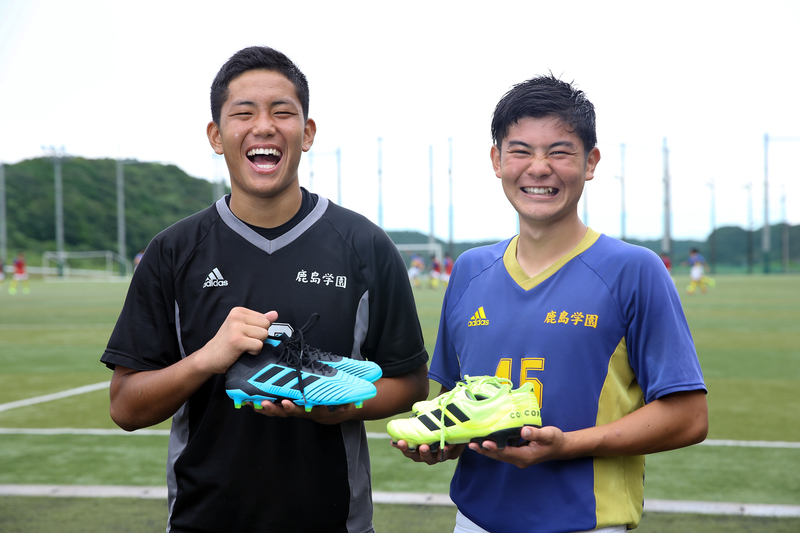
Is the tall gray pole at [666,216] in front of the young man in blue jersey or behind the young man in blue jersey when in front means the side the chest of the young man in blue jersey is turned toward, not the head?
behind

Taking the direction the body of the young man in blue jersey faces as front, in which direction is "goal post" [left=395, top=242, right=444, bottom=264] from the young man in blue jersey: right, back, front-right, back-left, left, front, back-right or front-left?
back-right

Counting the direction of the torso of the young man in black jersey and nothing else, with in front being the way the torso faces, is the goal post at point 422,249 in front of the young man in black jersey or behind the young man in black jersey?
behind

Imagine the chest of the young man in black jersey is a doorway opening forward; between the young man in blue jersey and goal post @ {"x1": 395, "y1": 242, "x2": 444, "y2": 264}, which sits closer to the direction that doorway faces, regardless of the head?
the young man in blue jersey

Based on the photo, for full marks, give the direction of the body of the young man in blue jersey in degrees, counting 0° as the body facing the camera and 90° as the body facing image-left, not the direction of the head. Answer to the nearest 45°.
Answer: approximately 45°
